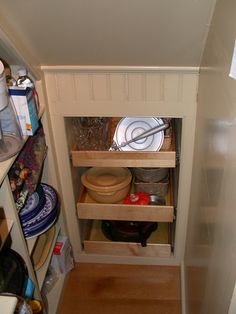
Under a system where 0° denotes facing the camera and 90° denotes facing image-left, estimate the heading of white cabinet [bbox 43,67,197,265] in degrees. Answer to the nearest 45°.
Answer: approximately 0°
